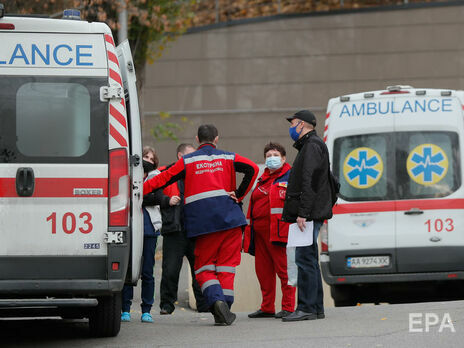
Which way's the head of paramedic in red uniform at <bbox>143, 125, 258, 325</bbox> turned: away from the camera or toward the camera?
away from the camera

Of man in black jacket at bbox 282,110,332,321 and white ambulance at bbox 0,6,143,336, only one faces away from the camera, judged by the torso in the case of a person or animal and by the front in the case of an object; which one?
the white ambulance

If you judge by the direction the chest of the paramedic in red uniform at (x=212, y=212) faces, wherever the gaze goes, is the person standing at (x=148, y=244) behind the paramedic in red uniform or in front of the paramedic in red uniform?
in front

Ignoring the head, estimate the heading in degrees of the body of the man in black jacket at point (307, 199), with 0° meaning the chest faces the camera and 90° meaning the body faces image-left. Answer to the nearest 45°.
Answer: approximately 90°

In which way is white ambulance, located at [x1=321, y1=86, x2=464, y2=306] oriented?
away from the camera

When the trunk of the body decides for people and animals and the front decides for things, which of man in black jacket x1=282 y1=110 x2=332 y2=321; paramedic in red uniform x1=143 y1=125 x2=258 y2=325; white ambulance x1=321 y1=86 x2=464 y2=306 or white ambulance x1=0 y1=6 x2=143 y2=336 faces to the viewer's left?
the man in black jacket

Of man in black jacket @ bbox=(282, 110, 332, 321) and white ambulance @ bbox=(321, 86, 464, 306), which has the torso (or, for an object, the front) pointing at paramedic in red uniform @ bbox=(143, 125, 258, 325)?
the man in black jacket

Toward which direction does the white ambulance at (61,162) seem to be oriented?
away from the camera

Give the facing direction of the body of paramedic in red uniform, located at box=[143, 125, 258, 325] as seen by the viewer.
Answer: away from the camera
